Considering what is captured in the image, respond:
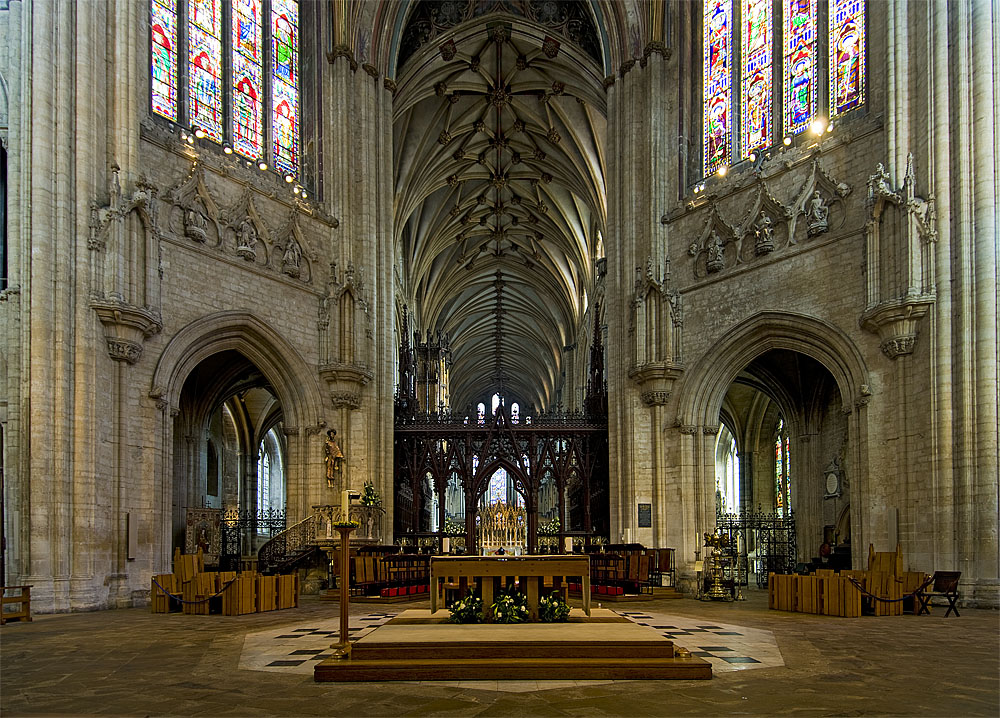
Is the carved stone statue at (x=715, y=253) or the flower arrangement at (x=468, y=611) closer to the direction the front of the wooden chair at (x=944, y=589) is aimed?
the flower arrangement

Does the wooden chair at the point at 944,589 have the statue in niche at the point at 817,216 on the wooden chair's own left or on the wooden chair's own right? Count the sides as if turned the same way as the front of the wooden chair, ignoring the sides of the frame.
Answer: on the wooden chair's own right

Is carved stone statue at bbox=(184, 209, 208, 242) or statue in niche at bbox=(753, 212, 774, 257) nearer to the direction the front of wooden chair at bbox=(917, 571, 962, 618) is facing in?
the carved stone statue

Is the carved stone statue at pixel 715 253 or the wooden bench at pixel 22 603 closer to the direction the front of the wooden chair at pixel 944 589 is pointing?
the wooden bench

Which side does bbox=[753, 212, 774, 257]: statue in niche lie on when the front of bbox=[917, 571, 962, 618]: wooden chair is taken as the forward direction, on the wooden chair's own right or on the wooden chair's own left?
on the wooden chair's own right

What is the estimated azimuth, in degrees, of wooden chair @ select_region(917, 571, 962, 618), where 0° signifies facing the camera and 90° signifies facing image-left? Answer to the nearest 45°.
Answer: approximately 45°

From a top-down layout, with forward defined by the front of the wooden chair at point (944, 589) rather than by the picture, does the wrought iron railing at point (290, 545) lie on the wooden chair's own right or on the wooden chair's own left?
on the wooden chair's own right
